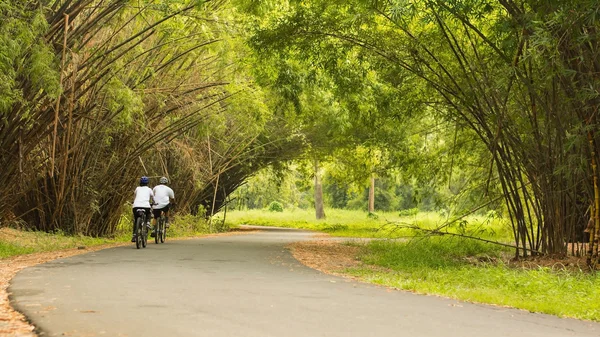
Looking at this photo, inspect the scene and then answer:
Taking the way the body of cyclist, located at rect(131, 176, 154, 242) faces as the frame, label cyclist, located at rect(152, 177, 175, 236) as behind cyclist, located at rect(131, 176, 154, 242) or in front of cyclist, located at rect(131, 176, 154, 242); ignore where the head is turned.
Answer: in front

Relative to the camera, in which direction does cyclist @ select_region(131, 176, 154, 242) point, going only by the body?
away from the camera

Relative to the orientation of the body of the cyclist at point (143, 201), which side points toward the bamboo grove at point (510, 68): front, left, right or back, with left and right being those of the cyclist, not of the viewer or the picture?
right
